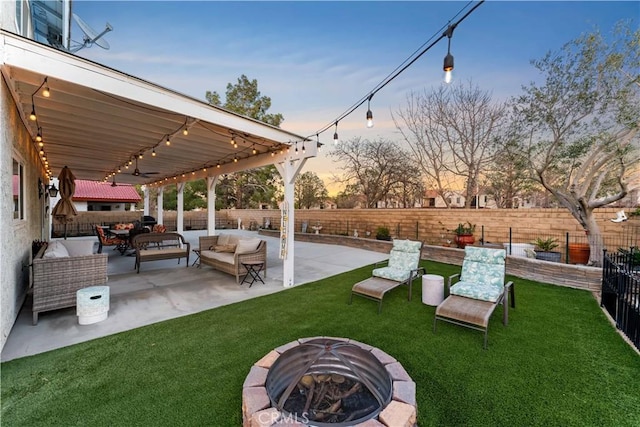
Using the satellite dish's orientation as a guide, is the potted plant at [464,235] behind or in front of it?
in front

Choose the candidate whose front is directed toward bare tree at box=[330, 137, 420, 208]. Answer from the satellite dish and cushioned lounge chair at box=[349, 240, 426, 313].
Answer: the satellite dish

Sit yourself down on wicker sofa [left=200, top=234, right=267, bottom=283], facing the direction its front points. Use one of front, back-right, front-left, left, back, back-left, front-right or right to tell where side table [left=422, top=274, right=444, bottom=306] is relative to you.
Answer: left

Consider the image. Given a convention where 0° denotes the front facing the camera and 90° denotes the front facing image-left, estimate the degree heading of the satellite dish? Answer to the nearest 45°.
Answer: approximately 270°

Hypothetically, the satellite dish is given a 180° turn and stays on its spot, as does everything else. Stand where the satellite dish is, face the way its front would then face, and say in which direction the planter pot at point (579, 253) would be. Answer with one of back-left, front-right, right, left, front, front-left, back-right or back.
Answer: back-left

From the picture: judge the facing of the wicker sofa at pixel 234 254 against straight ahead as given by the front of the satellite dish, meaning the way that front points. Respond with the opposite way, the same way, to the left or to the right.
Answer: the opposite way

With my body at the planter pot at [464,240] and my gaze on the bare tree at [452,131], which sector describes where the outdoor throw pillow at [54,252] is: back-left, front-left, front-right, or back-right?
back-left

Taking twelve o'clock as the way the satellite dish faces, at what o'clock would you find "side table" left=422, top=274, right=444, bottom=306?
The side table is roughly at 12 o'clock from the satellite dish.

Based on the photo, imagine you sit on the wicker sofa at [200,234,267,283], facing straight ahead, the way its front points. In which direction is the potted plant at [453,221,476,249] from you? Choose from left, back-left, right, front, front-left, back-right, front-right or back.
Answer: back-left

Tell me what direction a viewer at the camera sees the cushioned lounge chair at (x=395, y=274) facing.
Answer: facing the viewer and to the left of the viewer

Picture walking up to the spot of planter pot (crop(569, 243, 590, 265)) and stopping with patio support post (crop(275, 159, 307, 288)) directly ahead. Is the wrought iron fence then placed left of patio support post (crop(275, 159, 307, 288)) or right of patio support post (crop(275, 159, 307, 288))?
left

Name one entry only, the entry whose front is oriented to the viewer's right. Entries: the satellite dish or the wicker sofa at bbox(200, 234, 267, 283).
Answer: the satellite dish

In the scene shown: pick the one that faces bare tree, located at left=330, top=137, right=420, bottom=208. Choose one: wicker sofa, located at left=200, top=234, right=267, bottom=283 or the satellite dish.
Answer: the satellite dish

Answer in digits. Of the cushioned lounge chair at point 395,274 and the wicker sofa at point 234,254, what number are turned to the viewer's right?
0

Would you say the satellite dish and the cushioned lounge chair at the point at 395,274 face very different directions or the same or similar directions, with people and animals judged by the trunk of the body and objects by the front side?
very different directions

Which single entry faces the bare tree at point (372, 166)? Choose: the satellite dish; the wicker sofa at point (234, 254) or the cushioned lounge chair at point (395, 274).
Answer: the satellite dish

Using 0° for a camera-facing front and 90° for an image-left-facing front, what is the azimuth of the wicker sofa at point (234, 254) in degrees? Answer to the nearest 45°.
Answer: approximately 45°

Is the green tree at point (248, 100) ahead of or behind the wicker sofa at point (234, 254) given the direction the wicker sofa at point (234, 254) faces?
behind

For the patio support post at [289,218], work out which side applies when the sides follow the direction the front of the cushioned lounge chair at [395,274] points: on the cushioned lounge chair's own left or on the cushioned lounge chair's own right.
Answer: on the cushioned lounge chair's own right
